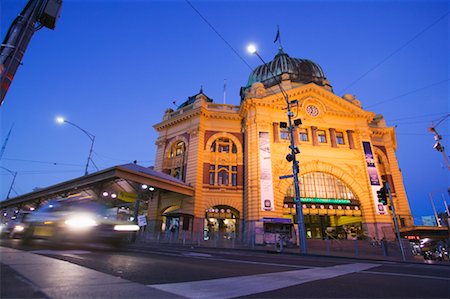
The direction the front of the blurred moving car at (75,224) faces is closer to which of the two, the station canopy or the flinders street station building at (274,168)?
the flinders street station building

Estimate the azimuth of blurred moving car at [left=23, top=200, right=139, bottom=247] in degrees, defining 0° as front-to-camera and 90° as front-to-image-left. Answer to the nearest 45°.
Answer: approximately 315°

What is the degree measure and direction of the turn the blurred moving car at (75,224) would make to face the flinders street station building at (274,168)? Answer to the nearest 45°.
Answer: approximately 90° to its left
